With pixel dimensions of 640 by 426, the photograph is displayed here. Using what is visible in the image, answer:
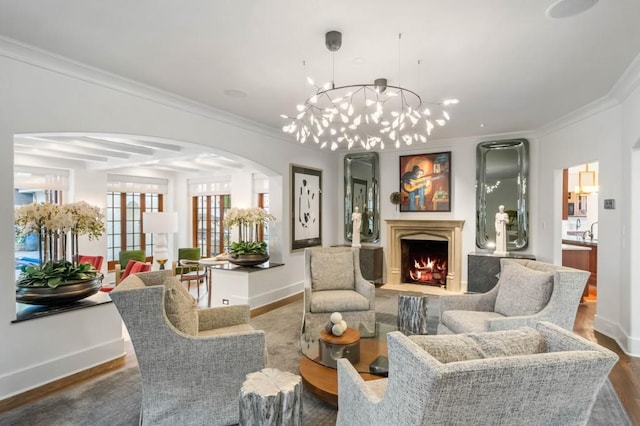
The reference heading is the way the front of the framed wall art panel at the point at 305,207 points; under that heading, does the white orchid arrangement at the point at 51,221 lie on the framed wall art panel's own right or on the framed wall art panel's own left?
on the framed wall art panel's own right

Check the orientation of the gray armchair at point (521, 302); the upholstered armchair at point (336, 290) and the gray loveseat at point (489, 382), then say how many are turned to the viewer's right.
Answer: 0

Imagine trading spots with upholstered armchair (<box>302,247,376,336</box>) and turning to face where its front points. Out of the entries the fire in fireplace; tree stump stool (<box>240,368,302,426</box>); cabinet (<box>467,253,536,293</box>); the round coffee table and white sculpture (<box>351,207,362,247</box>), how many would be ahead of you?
2

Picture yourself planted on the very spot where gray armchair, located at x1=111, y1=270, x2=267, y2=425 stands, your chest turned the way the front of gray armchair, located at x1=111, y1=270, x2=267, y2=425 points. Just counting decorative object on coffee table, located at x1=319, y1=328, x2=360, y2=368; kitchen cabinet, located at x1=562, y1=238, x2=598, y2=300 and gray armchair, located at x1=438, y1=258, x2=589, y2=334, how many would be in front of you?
3

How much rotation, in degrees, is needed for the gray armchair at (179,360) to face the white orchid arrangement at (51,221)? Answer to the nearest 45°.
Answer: approximately 135° to its left

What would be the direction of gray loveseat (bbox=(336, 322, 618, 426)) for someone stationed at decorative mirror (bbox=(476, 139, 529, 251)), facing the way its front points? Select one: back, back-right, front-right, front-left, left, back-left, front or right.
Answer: front

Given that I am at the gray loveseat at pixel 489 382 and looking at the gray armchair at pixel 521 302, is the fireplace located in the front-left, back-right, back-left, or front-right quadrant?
front-left

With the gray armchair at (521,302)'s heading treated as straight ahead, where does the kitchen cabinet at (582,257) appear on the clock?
The kitchen cabinet is roughly at 5 o'clock from the gray armchair.

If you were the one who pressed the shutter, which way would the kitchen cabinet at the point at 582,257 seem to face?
facing the viewer and to the left of the viewer

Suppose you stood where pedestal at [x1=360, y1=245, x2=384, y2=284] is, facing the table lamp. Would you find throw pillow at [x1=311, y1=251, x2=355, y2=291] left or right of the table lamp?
left

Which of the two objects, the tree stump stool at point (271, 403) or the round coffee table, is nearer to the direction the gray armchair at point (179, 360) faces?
the round coffee table

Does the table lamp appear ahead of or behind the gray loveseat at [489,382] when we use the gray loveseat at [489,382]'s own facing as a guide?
ahead

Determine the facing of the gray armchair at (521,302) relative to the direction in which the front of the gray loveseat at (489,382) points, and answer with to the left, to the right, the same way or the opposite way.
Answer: to the left

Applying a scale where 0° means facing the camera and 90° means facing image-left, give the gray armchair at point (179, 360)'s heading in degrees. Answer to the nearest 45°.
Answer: approximately 270°

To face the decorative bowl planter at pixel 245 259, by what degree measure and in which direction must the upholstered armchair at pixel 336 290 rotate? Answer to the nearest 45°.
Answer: approximately 135° to its right

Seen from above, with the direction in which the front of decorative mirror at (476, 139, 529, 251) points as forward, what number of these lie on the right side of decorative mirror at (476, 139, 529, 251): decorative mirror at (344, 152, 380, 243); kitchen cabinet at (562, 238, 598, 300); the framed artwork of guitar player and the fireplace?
3

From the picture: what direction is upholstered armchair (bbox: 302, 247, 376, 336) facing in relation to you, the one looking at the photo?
facing the viewer

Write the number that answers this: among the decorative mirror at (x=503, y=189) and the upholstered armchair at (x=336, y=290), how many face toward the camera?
2

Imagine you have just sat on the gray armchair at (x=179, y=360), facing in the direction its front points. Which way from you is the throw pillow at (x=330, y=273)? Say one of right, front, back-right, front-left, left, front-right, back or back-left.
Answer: front-left

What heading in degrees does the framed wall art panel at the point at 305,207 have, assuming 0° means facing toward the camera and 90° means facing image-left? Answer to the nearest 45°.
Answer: approximately 315°
